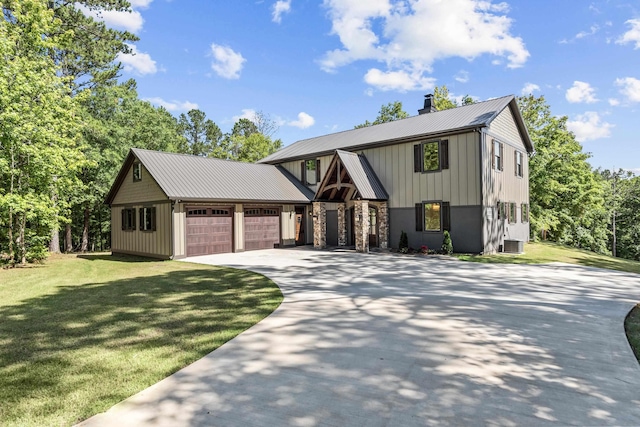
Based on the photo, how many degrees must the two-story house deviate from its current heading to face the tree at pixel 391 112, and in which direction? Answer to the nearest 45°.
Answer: approximately 135° to its right

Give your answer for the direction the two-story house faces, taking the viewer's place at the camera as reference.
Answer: facing the viewer and to the left of the viewer

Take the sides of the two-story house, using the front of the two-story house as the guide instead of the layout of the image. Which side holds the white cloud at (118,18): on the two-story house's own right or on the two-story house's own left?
on the two-story house's own right

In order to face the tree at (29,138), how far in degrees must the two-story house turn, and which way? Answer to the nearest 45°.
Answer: approximately 45° to its right

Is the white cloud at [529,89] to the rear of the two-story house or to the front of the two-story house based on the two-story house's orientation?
to the rear

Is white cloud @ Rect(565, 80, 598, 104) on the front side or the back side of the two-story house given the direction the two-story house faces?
on the back side

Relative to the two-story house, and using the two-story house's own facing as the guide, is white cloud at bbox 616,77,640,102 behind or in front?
behind

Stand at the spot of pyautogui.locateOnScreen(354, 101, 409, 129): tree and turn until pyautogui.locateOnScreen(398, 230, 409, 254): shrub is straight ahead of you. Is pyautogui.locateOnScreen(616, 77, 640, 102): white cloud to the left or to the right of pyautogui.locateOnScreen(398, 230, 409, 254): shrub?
left
